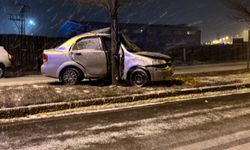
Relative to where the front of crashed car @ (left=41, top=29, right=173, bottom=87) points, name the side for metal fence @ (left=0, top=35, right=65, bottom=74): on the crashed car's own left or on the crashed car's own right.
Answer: on the crashed car's own left

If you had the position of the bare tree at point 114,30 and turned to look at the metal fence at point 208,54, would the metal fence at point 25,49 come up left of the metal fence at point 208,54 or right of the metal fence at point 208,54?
left

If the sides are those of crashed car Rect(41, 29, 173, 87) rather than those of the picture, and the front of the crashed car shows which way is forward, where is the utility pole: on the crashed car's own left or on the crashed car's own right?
on the crashed car's own left

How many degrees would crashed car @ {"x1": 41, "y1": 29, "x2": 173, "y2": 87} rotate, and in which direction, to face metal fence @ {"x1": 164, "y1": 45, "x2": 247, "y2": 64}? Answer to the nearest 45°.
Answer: approximately 45° to its left

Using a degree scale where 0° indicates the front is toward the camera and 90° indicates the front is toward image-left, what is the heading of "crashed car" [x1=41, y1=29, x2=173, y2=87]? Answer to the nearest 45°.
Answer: approximately 270°

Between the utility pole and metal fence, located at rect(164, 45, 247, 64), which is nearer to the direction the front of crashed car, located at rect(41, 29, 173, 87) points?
the metal fence

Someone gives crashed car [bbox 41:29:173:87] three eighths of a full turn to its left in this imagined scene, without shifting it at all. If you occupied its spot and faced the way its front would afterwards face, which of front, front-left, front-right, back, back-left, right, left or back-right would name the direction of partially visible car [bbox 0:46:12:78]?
front
